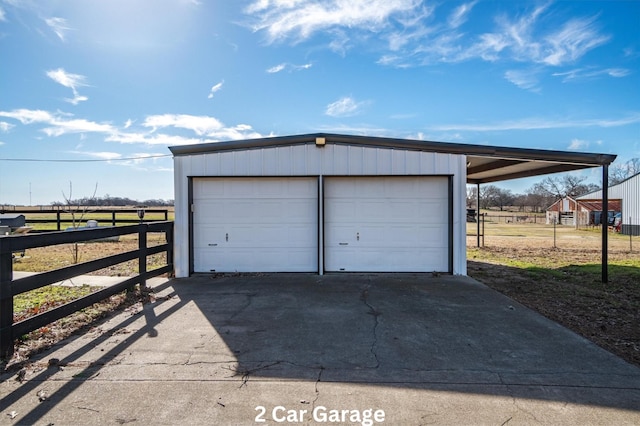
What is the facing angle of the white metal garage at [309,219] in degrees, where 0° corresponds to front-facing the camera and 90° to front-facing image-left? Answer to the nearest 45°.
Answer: approximately 0°

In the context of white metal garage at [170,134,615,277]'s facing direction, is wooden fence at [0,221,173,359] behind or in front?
in front
